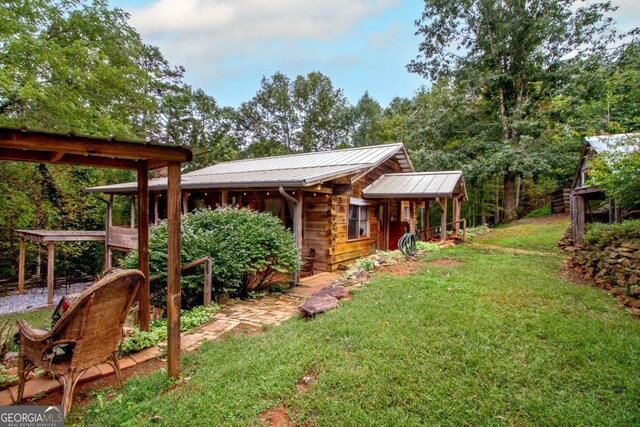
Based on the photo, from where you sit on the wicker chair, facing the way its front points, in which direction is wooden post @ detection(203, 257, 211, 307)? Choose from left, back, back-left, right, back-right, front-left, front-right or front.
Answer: right

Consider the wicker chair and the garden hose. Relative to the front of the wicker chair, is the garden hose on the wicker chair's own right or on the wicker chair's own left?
on the wicker chair's own right

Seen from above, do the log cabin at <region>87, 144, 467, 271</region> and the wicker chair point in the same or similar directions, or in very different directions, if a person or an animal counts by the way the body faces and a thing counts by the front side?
very different directions

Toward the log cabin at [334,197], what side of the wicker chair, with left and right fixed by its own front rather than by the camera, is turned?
right

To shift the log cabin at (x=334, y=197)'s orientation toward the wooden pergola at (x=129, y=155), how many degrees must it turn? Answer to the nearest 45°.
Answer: approximately 90° to its right

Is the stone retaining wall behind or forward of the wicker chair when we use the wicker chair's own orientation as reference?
behind
